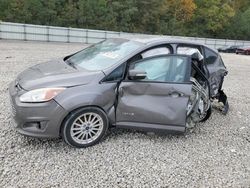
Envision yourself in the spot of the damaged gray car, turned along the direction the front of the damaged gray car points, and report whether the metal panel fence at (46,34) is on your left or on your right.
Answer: on your right
